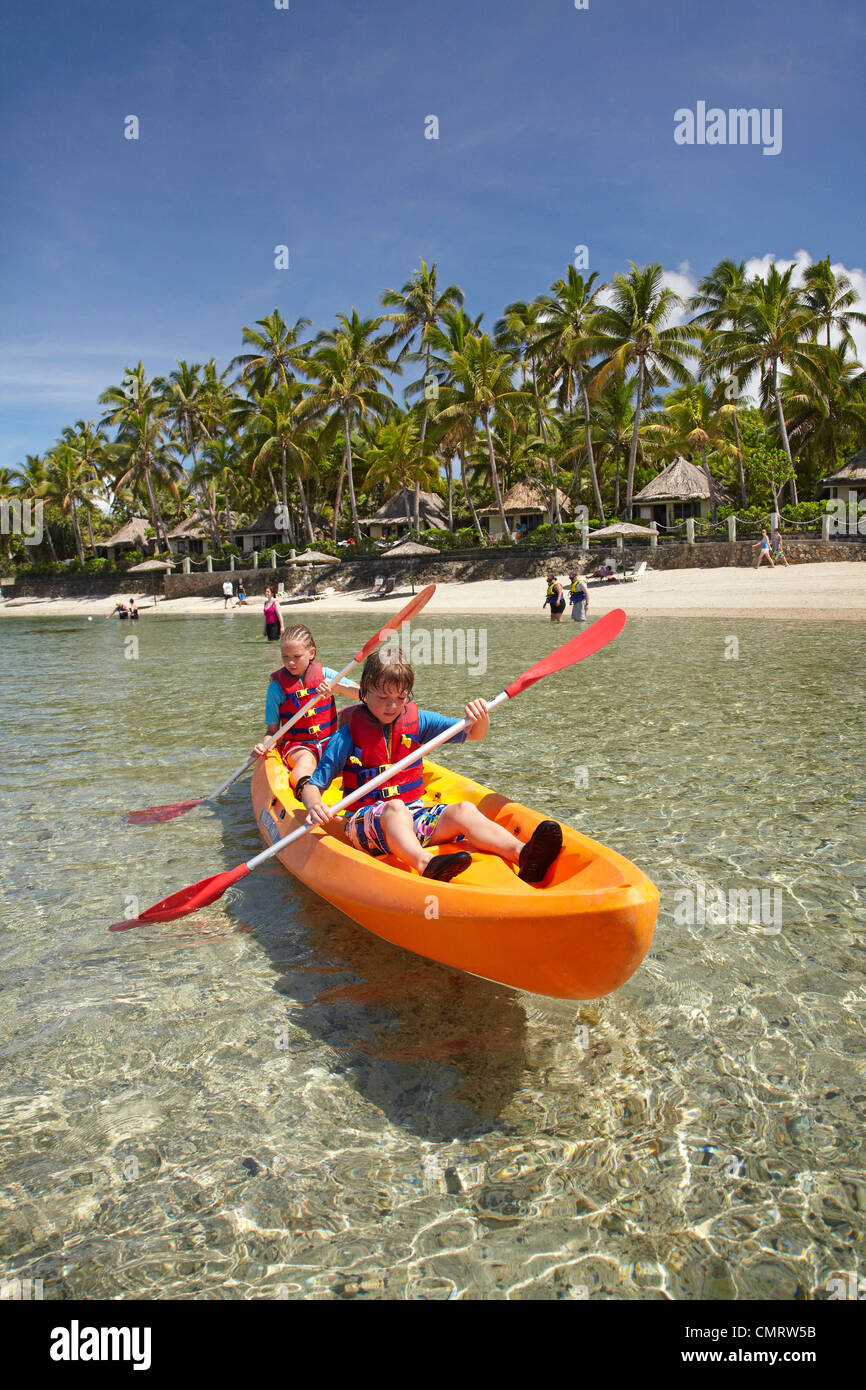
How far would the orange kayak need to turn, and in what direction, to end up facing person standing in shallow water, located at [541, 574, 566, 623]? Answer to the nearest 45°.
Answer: approximately 135° to its left

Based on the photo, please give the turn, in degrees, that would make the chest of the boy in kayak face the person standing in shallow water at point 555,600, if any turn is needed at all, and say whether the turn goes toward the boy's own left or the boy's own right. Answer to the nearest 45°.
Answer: approximately 135° to the boy's own left

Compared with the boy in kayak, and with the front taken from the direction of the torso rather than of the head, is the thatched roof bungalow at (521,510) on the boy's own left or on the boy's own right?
on the boy's own left

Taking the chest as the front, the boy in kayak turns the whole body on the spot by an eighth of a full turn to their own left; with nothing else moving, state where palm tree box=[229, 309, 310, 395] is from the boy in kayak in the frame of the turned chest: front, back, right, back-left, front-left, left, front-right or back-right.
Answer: left

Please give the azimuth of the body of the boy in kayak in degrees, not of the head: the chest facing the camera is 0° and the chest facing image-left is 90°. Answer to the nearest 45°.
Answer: approximately 315°
